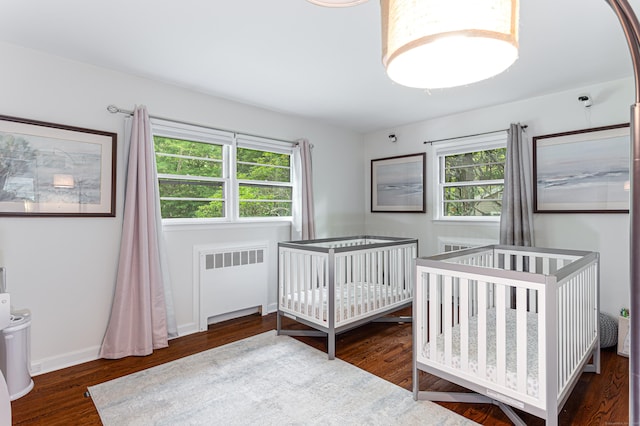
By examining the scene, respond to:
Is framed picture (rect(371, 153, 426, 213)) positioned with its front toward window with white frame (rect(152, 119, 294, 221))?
yes

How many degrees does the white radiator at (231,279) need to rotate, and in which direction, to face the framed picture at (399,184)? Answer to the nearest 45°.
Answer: approximately 45° to its left

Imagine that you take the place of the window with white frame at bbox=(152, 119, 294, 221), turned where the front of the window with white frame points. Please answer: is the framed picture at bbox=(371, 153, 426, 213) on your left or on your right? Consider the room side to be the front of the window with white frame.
on your left

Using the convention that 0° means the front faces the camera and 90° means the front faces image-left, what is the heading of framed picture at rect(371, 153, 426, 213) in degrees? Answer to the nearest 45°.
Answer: approximately 45°

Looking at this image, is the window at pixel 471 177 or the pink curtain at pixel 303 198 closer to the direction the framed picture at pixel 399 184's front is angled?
the pink curtain

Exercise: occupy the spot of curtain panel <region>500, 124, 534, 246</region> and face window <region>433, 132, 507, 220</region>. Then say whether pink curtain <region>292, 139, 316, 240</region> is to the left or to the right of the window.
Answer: left

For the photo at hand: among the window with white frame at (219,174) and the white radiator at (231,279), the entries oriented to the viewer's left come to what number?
0

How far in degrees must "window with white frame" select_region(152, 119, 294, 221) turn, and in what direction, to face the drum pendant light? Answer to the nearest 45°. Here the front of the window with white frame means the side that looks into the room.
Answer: approximately 45° to its right

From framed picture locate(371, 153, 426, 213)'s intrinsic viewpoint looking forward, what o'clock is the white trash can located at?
The white trash can is roughly at 12 o'clock from the framed picture.

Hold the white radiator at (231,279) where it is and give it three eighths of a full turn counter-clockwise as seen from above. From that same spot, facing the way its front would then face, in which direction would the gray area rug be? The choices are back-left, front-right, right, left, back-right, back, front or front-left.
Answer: back

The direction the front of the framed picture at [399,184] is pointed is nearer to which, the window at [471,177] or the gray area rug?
the gray area rug

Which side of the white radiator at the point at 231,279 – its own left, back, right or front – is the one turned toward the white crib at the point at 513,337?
front

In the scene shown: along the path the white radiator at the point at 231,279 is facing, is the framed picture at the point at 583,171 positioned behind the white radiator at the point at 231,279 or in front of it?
in front

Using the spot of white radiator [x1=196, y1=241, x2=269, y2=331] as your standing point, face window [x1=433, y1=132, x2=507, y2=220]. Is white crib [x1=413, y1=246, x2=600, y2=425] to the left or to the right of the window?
right

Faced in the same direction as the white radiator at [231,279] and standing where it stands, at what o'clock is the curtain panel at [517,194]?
The curtain panel is roughly at 11 o'clock from the white radiator.
